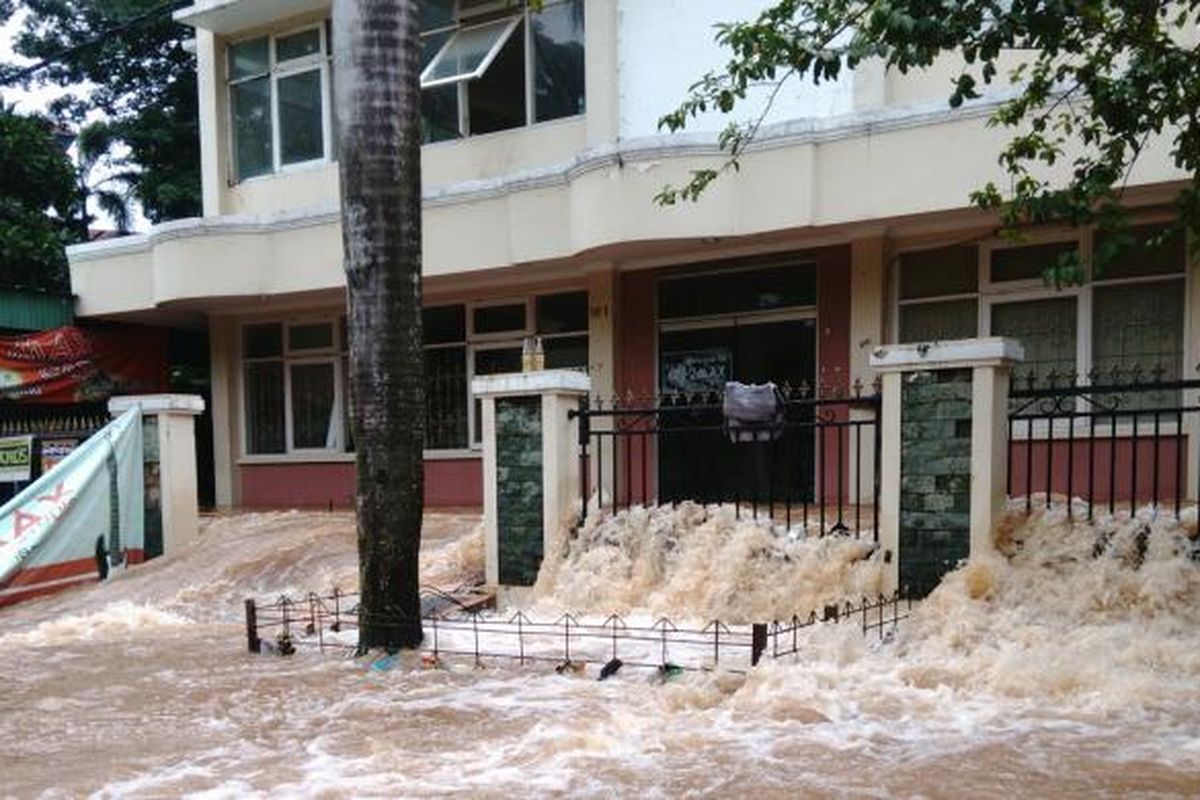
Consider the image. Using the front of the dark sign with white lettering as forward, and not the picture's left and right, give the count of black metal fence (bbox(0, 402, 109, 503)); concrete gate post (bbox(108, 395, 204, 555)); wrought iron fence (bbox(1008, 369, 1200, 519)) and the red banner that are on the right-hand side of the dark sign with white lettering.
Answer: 3

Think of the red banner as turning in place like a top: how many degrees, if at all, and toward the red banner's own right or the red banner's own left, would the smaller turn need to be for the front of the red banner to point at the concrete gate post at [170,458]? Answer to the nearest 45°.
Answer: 0° — it already faces it

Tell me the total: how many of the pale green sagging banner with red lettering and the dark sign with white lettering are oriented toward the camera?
2

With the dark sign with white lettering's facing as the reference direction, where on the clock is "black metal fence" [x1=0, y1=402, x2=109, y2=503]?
The black metal fence is roughly at 3 o'clock from the dark sign with white lettering.

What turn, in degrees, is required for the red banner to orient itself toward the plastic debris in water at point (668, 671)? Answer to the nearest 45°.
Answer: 0° — it already faces it

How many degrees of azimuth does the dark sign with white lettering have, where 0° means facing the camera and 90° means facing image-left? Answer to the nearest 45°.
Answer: approximately 0°

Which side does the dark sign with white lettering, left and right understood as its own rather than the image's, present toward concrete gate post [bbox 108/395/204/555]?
right

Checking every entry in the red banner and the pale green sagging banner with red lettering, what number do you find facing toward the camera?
2

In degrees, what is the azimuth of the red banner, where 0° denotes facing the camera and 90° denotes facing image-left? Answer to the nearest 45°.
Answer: approximately 0°

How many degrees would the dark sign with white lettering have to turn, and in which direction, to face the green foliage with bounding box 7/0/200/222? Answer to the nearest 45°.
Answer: approximately 135° to its right

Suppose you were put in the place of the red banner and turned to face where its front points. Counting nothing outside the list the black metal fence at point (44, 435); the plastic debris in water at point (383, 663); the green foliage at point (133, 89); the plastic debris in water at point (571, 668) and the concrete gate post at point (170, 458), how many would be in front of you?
4
